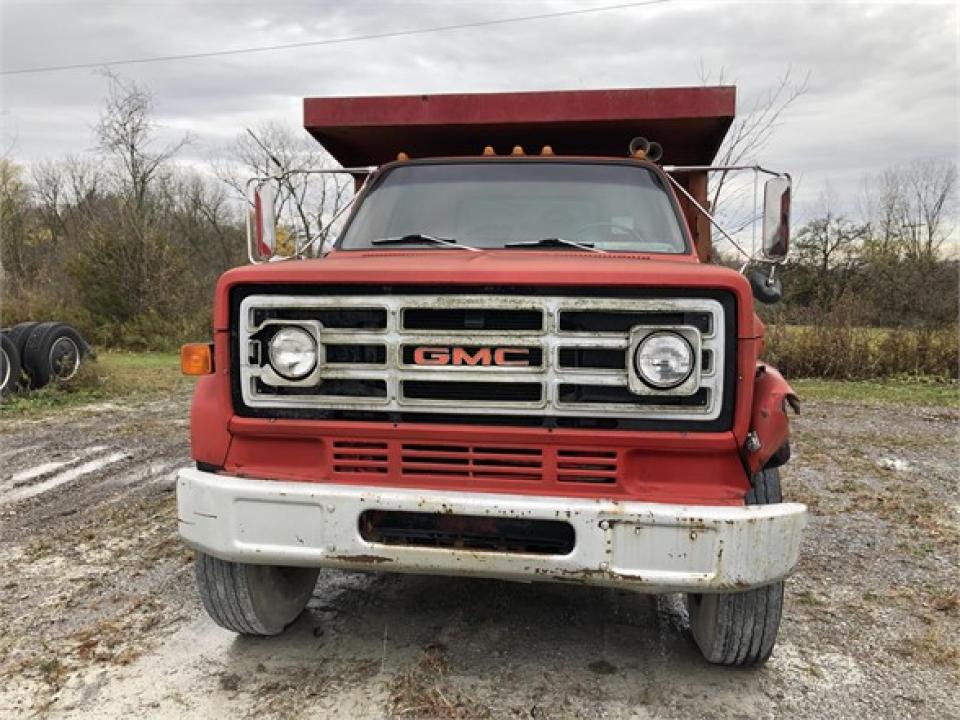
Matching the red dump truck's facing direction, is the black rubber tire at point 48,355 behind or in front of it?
behind

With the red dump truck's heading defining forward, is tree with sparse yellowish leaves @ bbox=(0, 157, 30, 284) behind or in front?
behind

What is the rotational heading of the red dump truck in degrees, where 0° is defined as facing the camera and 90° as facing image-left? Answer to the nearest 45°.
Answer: approximately 0°

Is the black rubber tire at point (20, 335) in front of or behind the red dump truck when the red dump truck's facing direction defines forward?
behind

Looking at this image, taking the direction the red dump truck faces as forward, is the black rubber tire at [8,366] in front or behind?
behind
